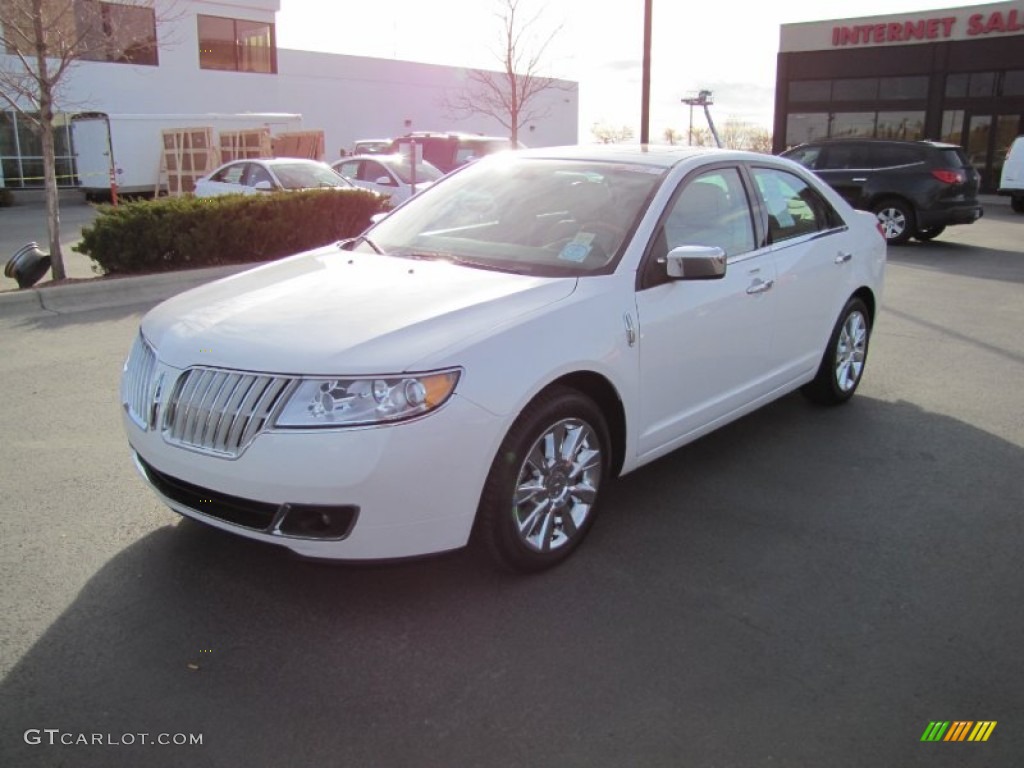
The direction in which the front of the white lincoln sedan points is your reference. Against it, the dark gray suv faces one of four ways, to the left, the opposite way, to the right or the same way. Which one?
to the right

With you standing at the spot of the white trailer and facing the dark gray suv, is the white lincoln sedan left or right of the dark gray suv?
right

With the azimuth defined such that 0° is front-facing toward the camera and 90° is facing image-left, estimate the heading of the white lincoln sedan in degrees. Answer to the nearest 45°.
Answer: approximately 45°

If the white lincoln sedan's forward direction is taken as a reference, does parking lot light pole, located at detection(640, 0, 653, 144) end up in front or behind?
behind

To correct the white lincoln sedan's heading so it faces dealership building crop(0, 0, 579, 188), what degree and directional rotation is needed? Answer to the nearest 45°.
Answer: approximately 135° to its right
